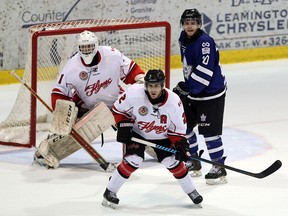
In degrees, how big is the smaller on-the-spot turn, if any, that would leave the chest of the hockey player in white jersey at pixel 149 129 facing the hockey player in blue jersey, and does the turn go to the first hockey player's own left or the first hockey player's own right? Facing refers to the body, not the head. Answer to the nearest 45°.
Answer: approximately 135° to the first hockey player's own left

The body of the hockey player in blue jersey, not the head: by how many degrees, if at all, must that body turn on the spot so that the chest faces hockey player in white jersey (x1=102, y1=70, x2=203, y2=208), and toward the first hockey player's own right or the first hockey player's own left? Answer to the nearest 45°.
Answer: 0° — they already face them

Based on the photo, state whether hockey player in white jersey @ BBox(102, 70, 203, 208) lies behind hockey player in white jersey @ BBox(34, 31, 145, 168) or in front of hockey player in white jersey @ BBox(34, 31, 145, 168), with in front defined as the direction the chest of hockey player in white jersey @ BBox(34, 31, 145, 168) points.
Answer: in front

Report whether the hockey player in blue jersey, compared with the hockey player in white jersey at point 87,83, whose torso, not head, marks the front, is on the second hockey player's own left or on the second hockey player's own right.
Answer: on the second hockey player's own left

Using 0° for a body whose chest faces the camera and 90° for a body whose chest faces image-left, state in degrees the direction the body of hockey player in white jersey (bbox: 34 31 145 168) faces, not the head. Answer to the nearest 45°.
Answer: approximately 0°

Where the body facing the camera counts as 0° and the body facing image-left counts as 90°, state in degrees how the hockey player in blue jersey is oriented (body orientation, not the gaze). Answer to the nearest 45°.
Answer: approximately 45°

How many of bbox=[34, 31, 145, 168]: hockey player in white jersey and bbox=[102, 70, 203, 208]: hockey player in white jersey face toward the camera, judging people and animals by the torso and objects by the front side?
2
